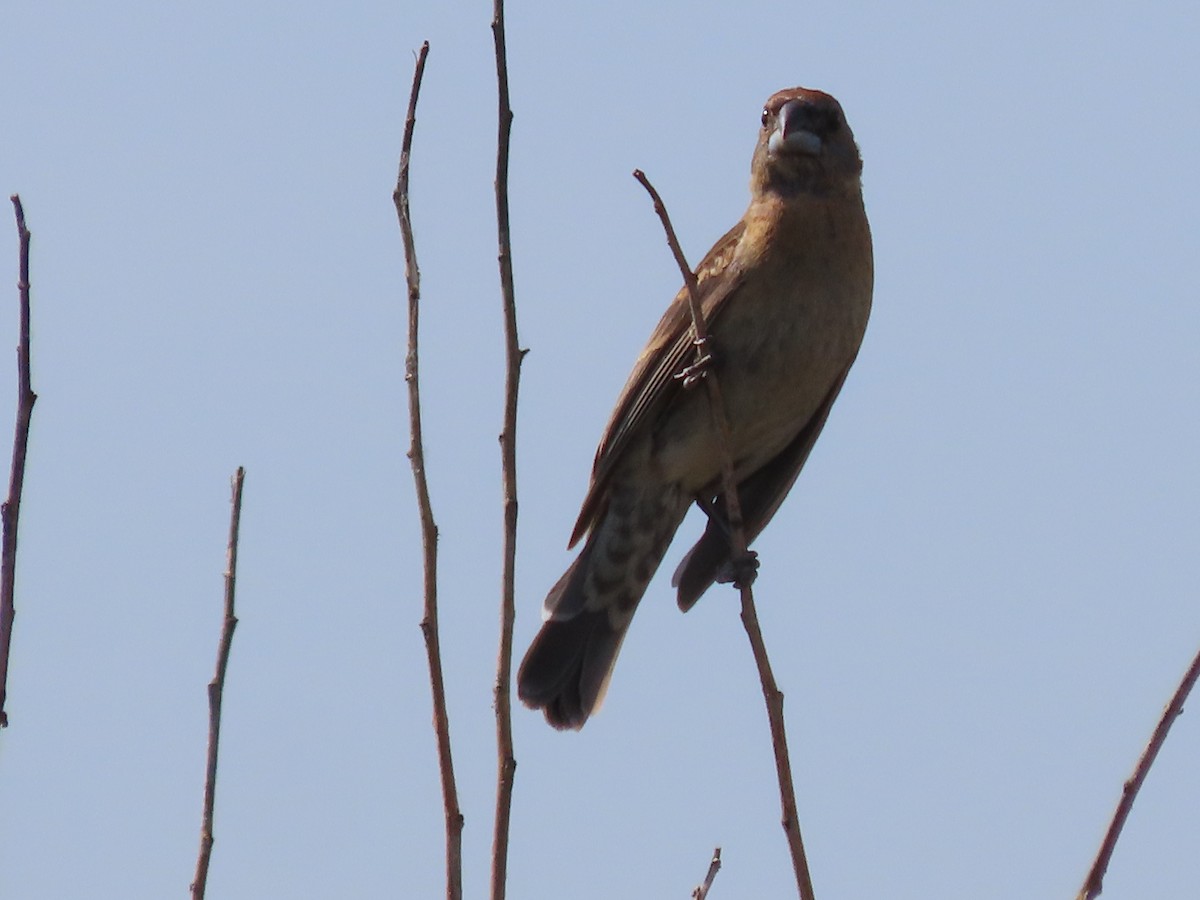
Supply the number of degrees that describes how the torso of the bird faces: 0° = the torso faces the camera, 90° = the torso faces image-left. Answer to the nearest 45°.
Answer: approximately 315°

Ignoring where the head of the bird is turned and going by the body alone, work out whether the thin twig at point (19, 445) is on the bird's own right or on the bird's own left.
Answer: on the bird's own right

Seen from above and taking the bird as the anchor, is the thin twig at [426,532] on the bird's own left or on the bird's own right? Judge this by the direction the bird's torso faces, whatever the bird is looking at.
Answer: on the bird's own right
